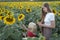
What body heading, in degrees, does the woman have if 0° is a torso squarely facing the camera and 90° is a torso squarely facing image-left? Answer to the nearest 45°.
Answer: approximately 90°
